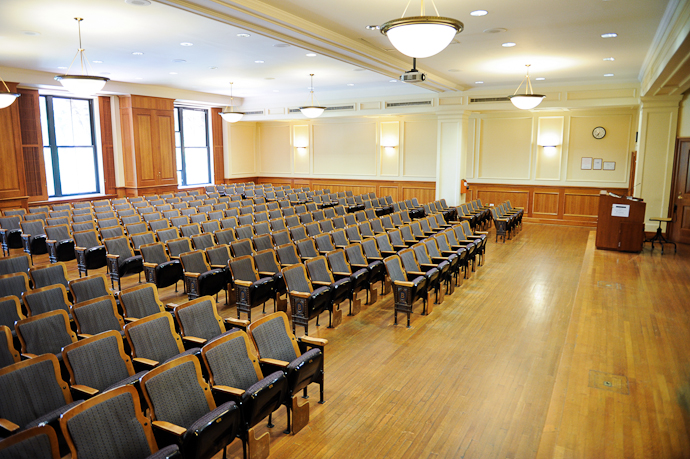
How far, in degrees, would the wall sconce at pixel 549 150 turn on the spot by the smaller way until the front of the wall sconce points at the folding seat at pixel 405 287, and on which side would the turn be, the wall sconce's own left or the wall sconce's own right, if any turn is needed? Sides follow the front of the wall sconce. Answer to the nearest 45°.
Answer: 0° — it already faces it

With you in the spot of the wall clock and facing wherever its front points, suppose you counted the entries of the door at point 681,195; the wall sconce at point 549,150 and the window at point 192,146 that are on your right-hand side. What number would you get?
2

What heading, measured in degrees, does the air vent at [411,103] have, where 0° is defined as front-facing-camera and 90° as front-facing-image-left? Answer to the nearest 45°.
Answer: approximately 0°

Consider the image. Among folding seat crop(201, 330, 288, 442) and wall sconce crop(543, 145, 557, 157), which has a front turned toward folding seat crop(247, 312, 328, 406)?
the wall sconce

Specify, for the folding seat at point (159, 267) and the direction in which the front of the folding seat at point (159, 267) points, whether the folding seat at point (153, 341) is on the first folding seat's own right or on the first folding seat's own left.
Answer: on the first folding seat's own right

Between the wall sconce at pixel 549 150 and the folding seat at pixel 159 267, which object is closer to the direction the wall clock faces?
the folding seat

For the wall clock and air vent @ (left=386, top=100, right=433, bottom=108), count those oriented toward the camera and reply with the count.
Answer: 2

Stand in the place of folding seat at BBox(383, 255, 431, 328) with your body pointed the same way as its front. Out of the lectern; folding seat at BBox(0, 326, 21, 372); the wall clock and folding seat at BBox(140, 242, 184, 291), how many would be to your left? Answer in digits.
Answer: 2
